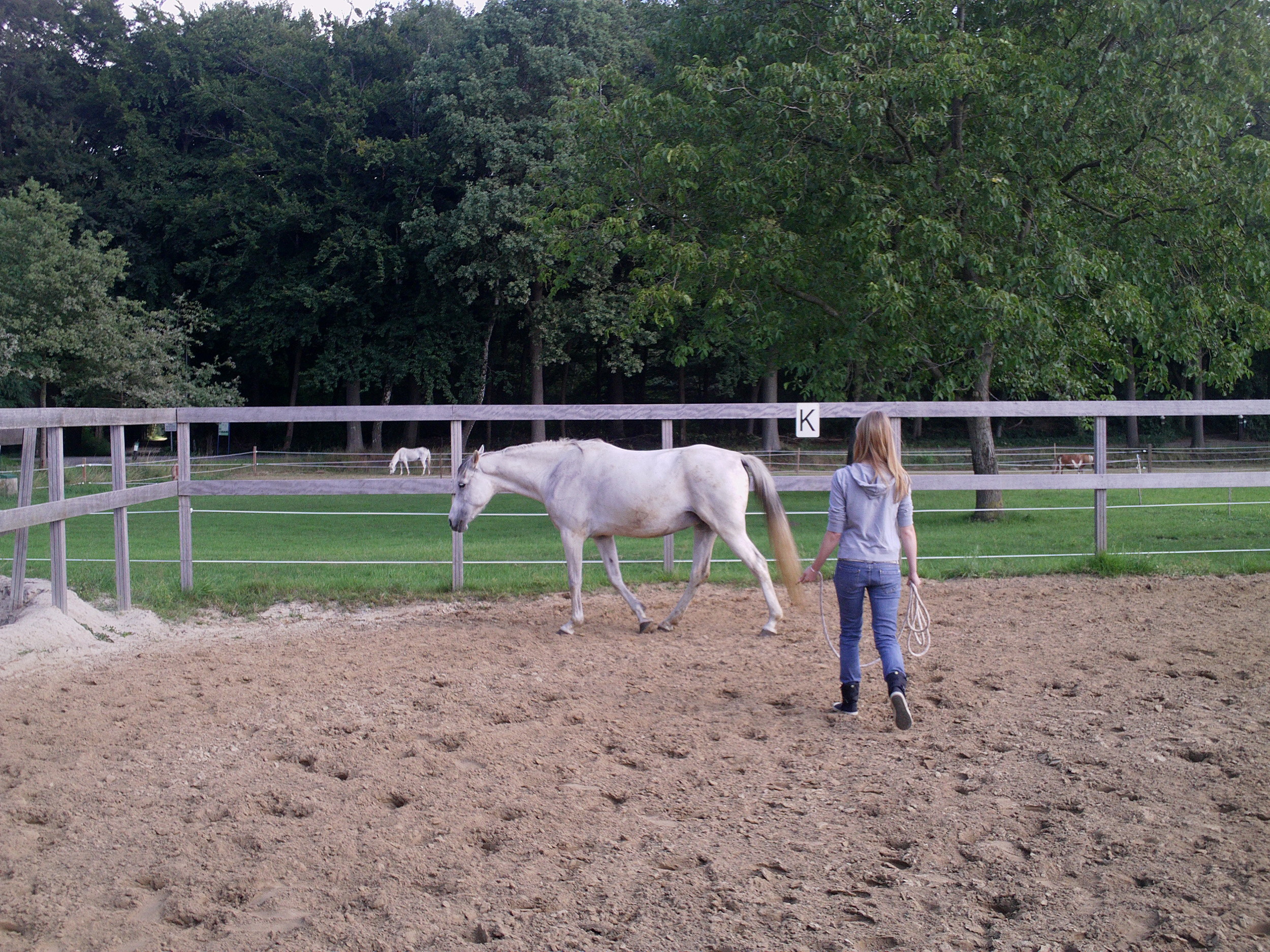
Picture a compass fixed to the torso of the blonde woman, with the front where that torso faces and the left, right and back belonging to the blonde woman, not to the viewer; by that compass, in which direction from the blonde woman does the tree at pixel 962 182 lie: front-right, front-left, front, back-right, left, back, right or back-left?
front

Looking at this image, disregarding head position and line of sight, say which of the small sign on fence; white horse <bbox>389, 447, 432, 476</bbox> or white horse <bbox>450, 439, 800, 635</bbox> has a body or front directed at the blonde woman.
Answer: the small sign on fence

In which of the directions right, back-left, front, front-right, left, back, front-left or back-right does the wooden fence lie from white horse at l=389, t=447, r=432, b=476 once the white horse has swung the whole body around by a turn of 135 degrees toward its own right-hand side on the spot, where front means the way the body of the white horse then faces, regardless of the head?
back-right

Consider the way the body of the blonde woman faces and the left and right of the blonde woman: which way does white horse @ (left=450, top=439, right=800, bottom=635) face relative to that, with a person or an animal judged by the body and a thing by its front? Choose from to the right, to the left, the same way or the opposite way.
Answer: to the left

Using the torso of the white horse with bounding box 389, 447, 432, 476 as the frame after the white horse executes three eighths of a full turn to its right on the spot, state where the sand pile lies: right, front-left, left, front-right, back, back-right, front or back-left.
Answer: back-right

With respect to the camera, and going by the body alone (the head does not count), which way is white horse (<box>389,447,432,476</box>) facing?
to the viewer's left

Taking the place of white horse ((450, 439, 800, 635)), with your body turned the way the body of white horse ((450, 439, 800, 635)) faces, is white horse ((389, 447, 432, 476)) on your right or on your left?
on your right

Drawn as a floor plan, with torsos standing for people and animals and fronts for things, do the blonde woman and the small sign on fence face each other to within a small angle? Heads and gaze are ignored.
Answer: yes

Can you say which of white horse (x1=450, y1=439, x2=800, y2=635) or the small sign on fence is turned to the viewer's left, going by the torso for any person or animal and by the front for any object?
the white horse

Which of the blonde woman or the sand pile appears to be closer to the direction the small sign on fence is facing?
the blonde woman

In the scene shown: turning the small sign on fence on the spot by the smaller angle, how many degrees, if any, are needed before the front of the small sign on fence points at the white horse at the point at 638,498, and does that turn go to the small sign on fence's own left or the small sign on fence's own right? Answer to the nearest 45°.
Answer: approximately 45° to the small sign on fence's own right

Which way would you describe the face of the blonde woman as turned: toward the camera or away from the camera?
away from the camera

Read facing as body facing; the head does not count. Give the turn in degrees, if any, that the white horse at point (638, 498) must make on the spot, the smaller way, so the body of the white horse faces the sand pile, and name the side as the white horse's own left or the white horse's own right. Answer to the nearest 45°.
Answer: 0° — it already faces it

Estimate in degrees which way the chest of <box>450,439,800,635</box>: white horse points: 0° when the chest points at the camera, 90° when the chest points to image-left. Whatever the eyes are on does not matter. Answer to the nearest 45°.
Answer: approximately 90°

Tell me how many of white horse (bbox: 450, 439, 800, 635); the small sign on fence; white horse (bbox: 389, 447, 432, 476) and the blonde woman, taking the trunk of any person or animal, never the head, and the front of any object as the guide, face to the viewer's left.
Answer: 2

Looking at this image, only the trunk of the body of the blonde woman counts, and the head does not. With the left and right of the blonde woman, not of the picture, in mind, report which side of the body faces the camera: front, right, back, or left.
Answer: back

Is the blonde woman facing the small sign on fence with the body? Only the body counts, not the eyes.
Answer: yes

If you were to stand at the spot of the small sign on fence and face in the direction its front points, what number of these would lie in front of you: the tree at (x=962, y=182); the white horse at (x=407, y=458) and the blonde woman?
1
